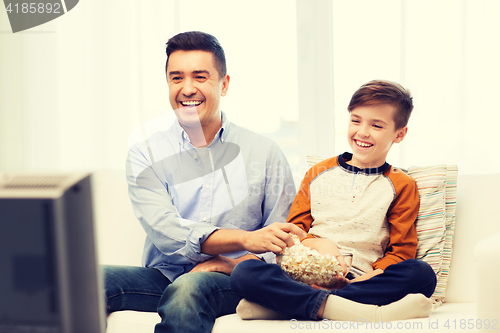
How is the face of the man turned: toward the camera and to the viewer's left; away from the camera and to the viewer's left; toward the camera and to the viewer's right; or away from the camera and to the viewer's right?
toward the camera and to the viewer's left

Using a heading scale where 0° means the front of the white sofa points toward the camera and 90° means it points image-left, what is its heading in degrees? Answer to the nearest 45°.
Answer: approximately 0°

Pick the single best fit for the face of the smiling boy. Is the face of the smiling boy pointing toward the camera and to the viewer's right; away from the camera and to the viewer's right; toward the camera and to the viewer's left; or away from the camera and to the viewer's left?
toward the camera and to the viewer's left

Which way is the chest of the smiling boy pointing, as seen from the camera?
toward the camera
